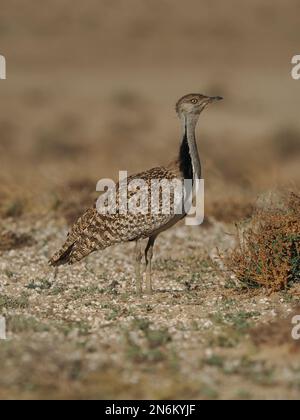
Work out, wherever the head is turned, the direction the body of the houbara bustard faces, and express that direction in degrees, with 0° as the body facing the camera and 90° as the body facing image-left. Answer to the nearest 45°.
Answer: approximately 270°

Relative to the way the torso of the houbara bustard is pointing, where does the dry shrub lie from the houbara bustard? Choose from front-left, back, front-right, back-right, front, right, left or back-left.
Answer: front
